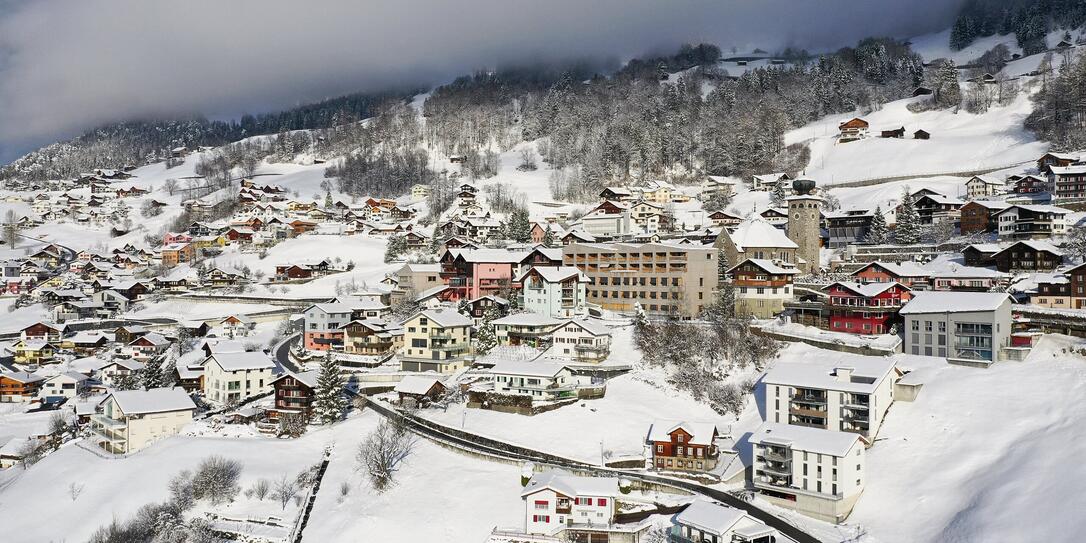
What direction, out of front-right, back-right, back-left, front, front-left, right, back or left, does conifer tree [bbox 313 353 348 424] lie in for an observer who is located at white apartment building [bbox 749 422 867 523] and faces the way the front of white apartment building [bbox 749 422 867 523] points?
front-right

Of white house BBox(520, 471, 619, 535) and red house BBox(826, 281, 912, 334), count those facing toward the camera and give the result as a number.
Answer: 2

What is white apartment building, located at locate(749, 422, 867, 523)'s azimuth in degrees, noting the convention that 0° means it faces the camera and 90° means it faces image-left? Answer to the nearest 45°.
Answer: approximately 45°

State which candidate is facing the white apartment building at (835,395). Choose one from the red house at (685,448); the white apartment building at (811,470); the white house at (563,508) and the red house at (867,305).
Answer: the red house at (867,305)

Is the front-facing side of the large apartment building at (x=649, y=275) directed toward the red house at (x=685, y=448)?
yes

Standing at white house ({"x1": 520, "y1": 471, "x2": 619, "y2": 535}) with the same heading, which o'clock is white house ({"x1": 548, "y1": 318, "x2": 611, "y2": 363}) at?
white house ({"x1": 548, "y1": 318, "x2": 611, "y2": 363}) is roughly at 6 o'clock from white house ({"x1": 520, "y1": 471, "x2": 619, "y2": 535}).

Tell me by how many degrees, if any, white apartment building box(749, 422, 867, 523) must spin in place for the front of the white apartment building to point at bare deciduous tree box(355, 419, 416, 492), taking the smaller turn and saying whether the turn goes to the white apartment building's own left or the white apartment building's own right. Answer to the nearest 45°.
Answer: approximately 45° to the white apartment building's own right

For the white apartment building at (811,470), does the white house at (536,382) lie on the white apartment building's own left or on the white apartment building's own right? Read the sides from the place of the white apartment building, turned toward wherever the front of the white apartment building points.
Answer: on the white apartment building's own right

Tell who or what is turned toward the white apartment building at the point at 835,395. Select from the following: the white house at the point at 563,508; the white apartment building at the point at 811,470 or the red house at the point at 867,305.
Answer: the red house

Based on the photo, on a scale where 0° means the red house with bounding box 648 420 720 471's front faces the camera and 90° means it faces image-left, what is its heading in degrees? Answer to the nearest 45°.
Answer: approximately 0°
